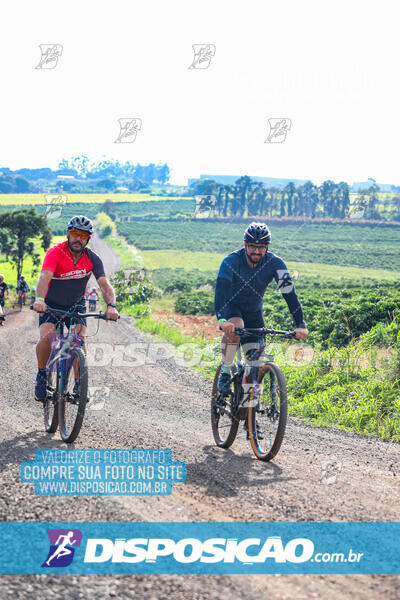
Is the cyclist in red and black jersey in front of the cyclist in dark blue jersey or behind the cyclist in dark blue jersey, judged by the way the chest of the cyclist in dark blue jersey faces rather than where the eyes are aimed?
behind

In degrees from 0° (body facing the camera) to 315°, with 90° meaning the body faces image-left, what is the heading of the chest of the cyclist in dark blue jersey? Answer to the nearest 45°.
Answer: approximately 315°

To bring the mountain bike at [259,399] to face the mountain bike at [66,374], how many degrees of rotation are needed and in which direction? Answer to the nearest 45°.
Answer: approximately 135° to its right

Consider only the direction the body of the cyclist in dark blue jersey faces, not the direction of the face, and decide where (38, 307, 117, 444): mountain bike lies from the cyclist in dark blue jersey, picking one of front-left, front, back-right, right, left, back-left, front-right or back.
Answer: back-right

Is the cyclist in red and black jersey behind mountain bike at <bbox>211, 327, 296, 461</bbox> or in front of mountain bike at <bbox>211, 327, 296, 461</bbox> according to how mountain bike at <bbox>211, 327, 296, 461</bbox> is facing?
behind
